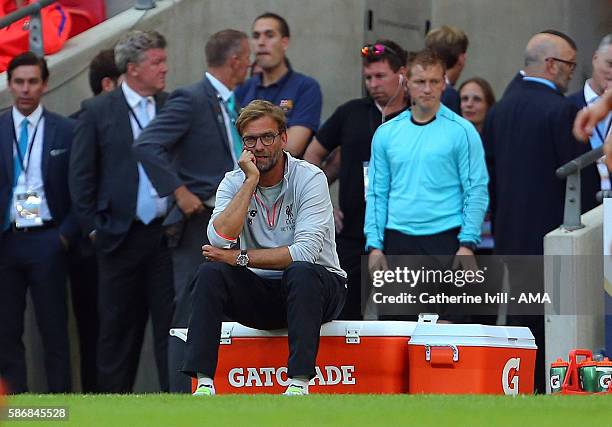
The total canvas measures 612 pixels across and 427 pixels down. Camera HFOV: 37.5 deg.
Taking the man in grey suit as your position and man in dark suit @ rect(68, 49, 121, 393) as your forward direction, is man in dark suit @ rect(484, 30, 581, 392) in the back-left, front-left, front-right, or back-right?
back-right

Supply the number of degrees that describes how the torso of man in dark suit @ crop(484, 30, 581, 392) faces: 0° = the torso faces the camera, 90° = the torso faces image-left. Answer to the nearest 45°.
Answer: approximately 225°
